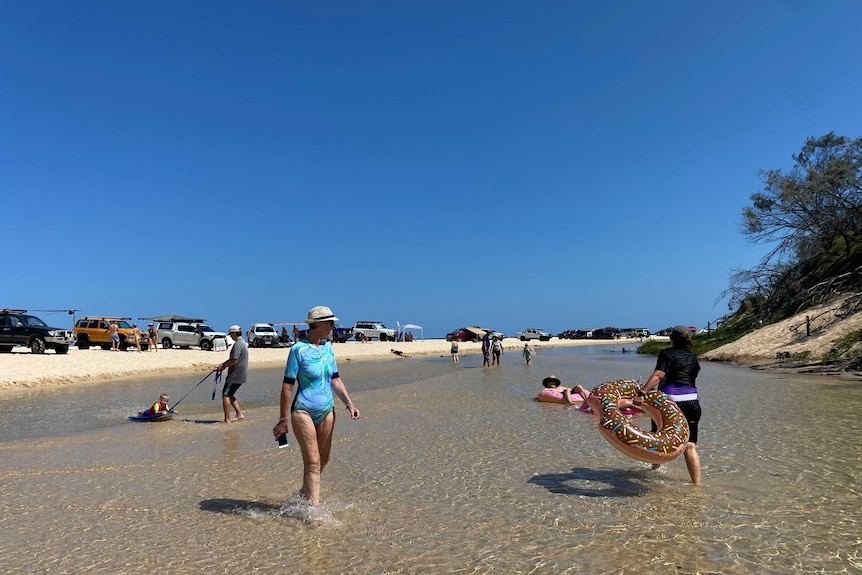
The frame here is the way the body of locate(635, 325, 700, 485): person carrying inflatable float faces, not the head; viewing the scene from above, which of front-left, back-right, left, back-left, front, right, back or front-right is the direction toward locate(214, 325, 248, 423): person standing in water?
left

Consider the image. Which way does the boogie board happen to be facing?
to the viewer's right

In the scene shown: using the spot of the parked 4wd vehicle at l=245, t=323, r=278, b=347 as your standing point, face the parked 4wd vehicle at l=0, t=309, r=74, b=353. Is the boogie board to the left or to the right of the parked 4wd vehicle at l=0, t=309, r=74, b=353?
left

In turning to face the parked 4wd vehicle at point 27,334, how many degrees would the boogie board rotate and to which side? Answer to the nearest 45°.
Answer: approximately 90° to its left

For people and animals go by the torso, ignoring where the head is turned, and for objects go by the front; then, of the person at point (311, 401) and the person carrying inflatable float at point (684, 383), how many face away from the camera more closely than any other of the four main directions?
1

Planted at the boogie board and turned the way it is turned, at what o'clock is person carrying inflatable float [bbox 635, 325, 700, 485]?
The person carrying inflatable float is roughly at 2 o'clock from the boogie board.

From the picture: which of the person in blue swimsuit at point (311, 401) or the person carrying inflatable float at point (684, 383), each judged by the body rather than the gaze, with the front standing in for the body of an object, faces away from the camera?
the person carrying inflatable float

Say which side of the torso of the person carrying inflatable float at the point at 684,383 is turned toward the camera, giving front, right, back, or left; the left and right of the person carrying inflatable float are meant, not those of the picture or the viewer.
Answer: back

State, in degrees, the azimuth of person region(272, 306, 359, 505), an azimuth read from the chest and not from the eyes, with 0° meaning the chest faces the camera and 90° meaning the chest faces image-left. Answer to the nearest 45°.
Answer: approximately 315°

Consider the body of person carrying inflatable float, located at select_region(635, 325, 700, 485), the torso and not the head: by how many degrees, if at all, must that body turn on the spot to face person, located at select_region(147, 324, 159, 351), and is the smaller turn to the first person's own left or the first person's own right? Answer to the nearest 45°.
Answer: approximately 45° to the first person's own left
